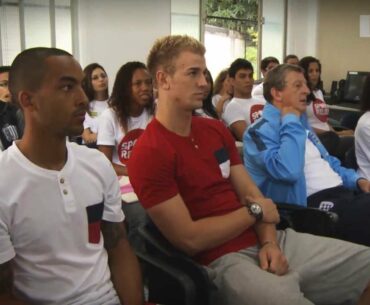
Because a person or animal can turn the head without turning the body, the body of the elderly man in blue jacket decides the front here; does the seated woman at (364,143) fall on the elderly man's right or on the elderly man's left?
on the elderly man's left

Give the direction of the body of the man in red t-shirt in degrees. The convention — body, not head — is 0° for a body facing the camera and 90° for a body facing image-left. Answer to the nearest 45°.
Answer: approximately 315°

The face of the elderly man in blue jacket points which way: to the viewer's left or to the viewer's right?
to the viewer's right

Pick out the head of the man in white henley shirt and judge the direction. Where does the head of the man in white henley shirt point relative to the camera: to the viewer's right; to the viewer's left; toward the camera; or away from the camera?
to the viewer's right
